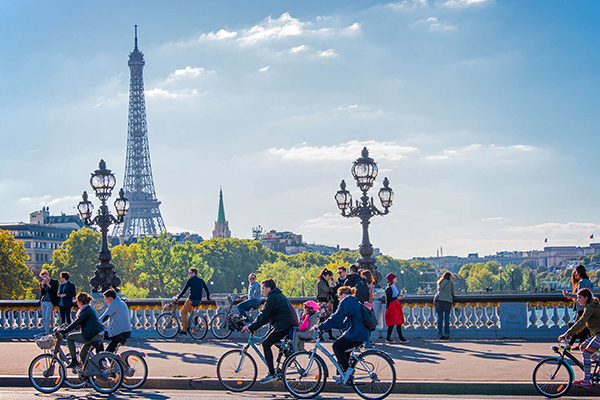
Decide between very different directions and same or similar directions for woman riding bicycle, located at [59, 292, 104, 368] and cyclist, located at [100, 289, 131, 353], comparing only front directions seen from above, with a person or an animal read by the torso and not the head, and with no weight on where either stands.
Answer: same or similar directions

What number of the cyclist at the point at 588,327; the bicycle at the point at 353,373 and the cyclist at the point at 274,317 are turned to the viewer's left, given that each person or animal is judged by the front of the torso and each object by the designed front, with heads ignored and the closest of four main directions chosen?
3

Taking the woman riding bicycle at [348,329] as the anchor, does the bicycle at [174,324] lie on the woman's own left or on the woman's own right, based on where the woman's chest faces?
on the woman's own right

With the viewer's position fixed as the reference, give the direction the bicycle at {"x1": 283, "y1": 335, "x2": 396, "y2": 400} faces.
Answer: facing to the left of the viewer

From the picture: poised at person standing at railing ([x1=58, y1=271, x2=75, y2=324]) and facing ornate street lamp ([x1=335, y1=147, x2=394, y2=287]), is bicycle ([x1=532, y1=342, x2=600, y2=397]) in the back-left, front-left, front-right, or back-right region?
front-right

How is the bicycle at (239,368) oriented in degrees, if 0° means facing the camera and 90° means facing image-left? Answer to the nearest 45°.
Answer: approximately 90°

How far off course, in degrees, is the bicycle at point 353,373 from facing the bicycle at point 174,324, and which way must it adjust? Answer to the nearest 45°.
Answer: approximately 45° to its right

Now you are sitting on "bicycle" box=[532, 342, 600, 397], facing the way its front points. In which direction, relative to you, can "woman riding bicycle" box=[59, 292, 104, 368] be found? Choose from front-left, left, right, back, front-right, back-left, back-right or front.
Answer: front

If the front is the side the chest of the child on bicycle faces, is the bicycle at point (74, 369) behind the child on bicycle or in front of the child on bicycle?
in front

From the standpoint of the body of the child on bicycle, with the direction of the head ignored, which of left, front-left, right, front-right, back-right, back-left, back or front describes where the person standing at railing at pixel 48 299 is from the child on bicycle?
front-right

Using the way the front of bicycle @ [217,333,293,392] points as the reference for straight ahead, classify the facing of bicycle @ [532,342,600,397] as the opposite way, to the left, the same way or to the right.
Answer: the same way

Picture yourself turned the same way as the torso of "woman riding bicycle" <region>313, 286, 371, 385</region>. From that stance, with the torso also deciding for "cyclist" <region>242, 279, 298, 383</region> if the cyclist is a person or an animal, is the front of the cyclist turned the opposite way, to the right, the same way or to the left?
the same way

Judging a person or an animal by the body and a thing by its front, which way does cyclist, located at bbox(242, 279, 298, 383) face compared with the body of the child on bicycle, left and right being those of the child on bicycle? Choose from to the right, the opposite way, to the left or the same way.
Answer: the same way

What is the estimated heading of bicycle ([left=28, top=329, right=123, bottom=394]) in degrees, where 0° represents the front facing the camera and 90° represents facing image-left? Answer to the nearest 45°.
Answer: approximately 90°

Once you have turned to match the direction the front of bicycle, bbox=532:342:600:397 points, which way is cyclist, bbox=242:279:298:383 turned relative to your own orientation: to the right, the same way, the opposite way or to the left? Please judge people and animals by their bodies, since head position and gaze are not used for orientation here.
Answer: the same way

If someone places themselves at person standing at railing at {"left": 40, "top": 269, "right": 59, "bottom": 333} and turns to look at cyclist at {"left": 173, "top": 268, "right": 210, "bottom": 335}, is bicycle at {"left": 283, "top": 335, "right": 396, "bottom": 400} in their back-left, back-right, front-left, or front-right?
front-right

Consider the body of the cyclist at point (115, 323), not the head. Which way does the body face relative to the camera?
to the viewer's left

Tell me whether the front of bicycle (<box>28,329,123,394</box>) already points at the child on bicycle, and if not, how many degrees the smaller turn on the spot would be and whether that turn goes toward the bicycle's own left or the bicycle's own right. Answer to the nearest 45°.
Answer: approximately 180°

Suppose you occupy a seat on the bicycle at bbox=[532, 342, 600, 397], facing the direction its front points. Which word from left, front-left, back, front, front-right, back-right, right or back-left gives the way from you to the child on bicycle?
front

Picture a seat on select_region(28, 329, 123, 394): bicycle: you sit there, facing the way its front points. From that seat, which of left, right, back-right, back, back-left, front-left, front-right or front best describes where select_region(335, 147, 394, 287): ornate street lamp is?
back-right
